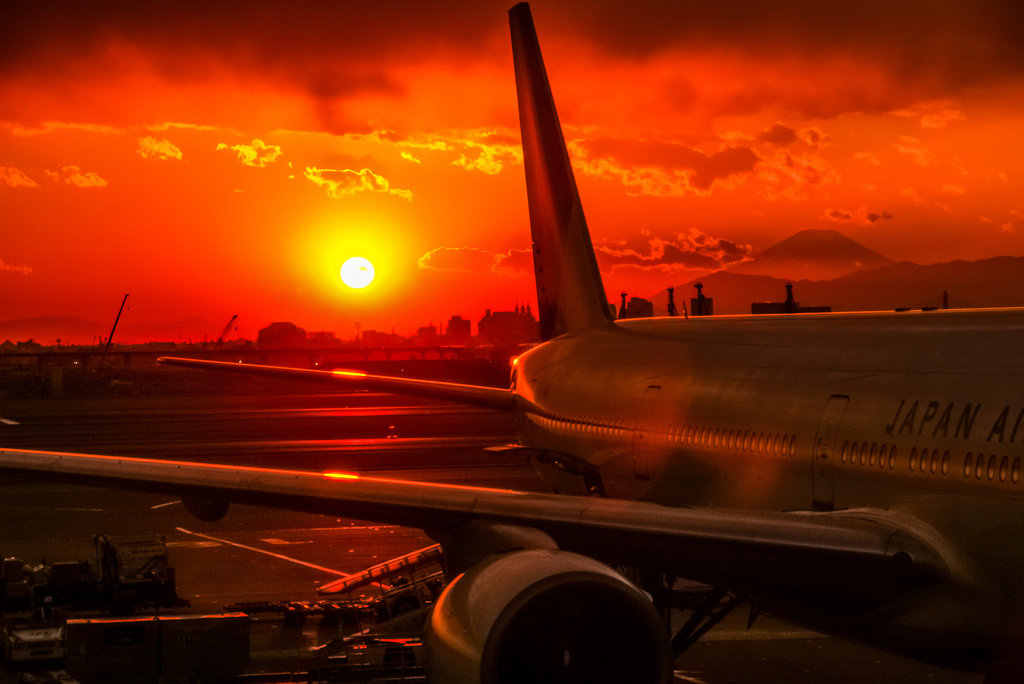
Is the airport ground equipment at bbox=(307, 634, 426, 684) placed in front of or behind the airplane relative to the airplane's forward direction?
behind

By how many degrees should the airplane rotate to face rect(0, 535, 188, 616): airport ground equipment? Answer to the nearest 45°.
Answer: approximately 180°

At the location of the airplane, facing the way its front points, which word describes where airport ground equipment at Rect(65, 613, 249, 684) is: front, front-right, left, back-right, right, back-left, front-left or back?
right

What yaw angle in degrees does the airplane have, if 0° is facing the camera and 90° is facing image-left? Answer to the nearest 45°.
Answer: approximately 315°
